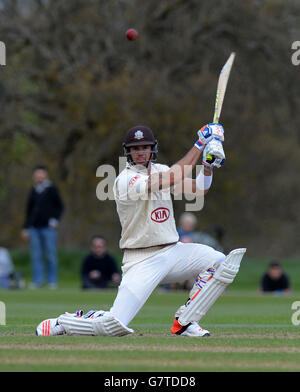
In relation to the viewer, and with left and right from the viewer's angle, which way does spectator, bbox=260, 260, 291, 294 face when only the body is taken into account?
facing the viewer

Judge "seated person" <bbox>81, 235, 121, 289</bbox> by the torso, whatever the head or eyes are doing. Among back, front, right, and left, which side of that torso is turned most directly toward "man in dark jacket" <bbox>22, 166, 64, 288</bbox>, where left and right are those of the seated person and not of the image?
right

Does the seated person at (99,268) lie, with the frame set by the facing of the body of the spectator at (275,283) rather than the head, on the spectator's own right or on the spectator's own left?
on the spectator's own right

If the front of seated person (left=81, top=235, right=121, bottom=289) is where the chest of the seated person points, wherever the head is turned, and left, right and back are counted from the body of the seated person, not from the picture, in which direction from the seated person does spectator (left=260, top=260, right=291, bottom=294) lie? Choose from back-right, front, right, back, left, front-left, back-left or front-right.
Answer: left

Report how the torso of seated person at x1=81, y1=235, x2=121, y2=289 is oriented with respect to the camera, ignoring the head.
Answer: toward the camera

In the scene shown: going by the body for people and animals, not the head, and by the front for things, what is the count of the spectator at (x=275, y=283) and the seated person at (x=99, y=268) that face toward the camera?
2

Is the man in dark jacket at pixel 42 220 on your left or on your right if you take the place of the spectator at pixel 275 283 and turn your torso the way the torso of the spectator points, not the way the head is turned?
on your right
